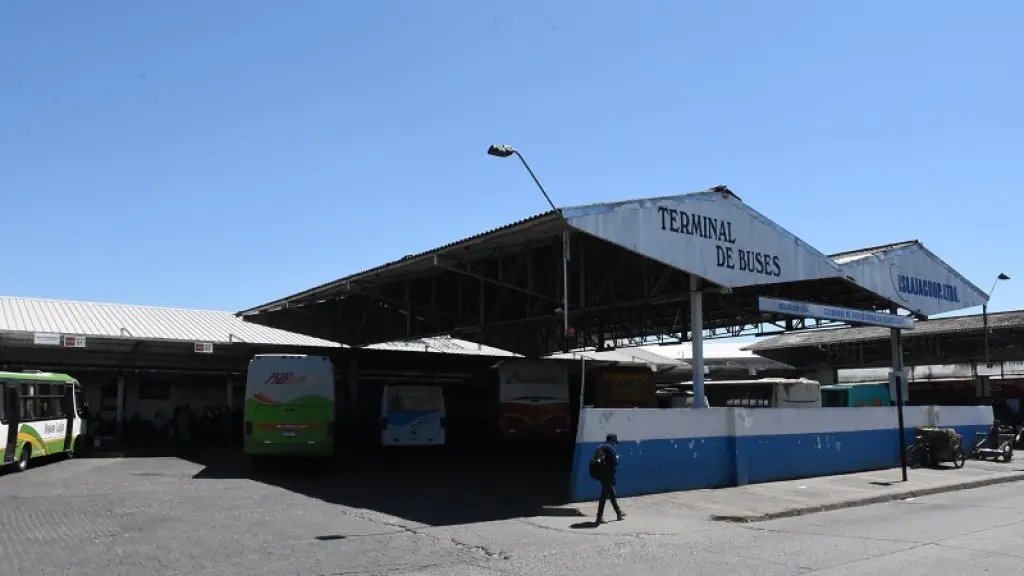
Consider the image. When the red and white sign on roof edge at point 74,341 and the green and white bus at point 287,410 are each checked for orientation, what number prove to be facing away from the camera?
1

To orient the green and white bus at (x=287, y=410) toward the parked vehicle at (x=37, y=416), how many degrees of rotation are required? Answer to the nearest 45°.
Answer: approximately 90° to its left

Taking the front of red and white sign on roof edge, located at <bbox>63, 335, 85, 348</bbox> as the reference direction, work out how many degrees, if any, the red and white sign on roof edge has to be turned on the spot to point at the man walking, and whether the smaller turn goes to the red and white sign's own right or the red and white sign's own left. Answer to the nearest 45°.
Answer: approximately 45° to the red and white sign's own left

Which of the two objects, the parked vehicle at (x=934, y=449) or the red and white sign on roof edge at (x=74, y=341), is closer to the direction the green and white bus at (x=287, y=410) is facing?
the red and white sign on roof edge

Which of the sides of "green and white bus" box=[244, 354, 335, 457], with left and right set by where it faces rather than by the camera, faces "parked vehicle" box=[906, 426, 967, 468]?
right

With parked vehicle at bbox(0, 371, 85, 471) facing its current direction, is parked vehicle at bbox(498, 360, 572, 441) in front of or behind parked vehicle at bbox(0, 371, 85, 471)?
in front

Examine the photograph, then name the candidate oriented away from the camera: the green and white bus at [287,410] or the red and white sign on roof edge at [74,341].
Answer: the green and white bus

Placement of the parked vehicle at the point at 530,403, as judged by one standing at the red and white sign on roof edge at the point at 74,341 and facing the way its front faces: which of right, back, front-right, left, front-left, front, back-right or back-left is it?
left

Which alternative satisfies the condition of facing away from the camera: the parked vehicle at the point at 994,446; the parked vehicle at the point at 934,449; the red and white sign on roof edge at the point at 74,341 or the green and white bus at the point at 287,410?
the green and white bus

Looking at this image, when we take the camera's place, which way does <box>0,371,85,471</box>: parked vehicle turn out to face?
facing away from the viewer and to the right of the viewer

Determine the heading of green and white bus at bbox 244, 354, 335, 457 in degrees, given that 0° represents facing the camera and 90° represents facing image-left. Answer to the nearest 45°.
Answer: approximately 180°

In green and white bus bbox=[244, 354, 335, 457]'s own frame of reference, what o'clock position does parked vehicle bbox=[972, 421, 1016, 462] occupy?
The parked vehicle is roughly at 3 o'clock from the green and white bus.

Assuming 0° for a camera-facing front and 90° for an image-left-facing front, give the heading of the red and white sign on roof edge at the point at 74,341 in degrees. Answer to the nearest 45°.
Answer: approximately 0°

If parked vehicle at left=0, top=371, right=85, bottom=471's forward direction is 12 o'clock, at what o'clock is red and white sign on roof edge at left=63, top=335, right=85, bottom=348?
The red and white sign on roof edge is roughly at 11 o'clock from the parked vehicle.
